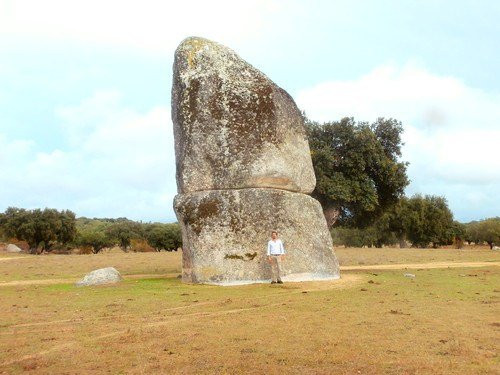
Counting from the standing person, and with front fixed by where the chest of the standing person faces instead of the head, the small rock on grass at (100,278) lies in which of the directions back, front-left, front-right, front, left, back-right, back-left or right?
right

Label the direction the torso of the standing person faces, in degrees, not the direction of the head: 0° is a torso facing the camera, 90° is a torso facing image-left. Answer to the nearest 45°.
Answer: approximately 0°
